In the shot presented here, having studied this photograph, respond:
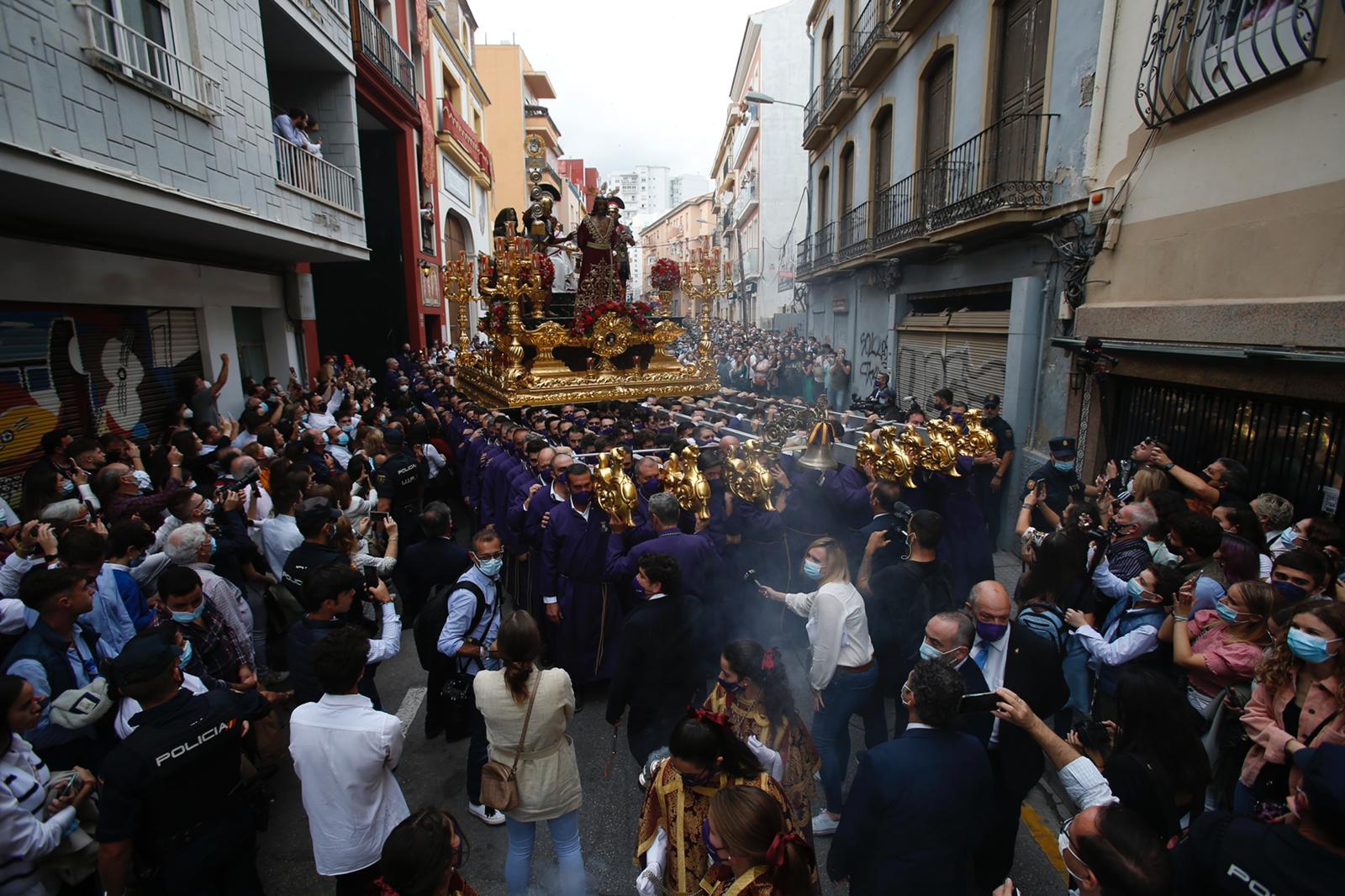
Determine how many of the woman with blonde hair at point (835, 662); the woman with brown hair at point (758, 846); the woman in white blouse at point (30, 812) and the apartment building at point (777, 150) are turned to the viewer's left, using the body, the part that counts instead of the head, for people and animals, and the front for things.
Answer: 3

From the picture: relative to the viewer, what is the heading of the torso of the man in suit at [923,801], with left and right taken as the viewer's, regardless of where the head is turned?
facing away from the viewer

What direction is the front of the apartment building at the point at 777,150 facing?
to the viewer's left

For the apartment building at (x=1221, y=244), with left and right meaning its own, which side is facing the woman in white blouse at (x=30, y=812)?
front

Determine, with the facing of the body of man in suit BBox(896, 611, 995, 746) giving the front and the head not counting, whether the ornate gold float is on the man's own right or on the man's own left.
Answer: on the man's own right

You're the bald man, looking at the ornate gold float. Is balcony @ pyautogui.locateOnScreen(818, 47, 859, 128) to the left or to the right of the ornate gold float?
right

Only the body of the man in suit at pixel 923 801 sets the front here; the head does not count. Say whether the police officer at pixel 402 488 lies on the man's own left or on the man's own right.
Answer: on the man's own left

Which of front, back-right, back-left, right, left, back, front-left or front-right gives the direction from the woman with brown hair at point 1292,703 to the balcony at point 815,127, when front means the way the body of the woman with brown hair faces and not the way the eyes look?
right

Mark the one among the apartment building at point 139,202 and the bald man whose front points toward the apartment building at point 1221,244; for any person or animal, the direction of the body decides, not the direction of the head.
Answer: the apartment building at point 139,202

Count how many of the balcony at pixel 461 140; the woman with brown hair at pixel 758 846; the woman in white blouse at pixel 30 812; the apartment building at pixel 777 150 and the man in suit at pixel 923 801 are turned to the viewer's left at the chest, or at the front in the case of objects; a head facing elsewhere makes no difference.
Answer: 2

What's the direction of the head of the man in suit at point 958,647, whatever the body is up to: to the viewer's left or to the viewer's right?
to the viewer's left

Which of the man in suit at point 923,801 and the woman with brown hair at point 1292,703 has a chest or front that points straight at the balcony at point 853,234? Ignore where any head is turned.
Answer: the man in suit

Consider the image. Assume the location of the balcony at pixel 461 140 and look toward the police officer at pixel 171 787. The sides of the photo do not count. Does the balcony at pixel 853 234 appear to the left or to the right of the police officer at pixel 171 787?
left

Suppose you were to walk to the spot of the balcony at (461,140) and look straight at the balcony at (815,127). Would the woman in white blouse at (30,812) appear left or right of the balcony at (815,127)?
right

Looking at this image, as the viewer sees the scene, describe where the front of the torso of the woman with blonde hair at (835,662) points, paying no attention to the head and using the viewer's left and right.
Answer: facing to the left of the viewer

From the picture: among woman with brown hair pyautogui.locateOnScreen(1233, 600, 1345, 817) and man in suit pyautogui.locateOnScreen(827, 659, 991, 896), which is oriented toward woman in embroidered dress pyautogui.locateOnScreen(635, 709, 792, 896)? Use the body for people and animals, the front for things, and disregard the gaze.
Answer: the woman with brown hair
